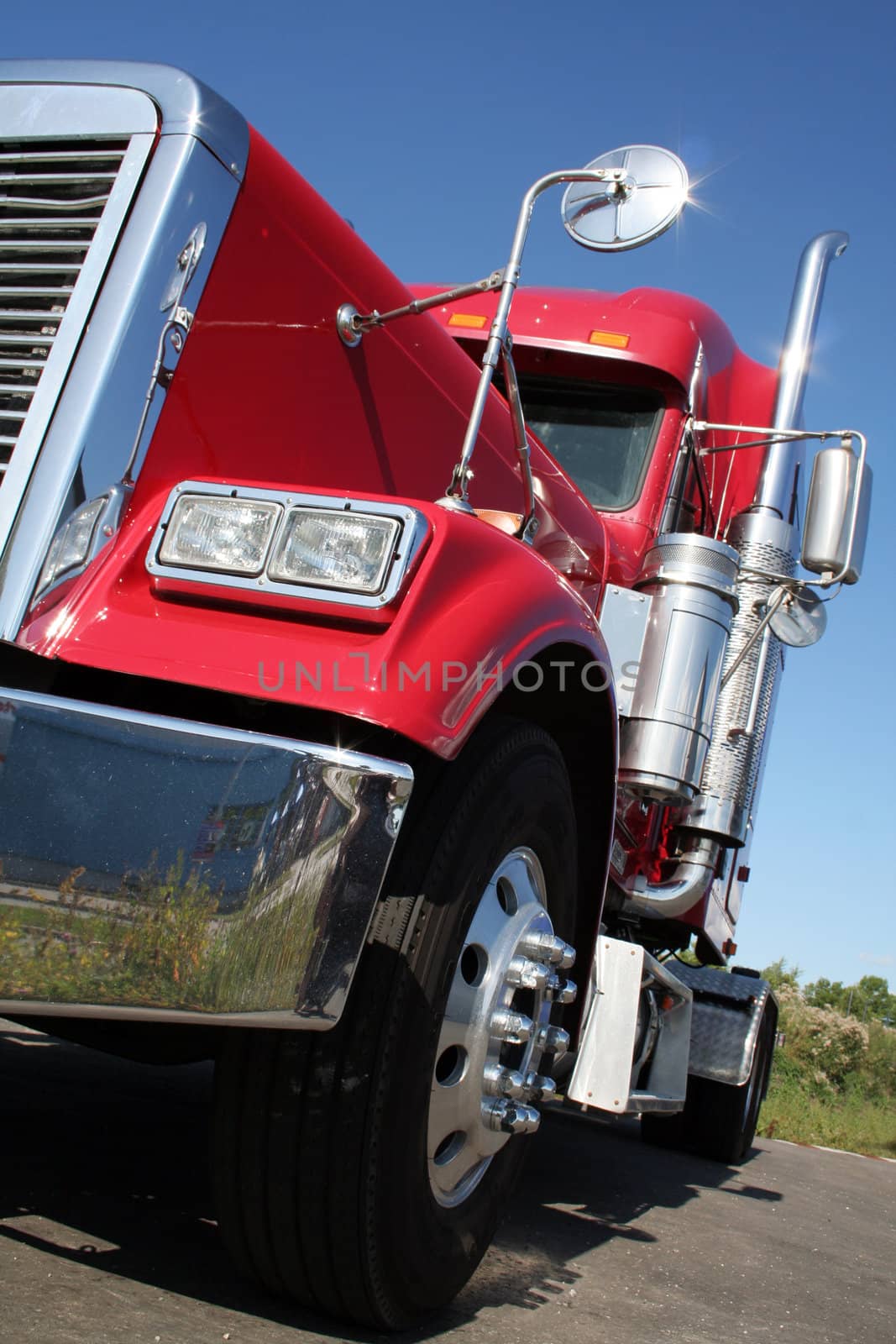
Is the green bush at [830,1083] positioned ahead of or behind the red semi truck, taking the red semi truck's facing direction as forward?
behind

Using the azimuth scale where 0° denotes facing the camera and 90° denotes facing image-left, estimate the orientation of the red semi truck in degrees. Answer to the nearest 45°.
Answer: approximately 45°
